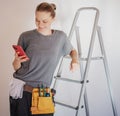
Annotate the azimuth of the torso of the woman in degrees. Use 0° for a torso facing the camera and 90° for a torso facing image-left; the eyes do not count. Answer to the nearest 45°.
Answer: approximately 0°

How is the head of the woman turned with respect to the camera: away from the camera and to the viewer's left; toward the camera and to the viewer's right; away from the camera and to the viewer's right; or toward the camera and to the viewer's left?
toward the camera and to the viewer's left
